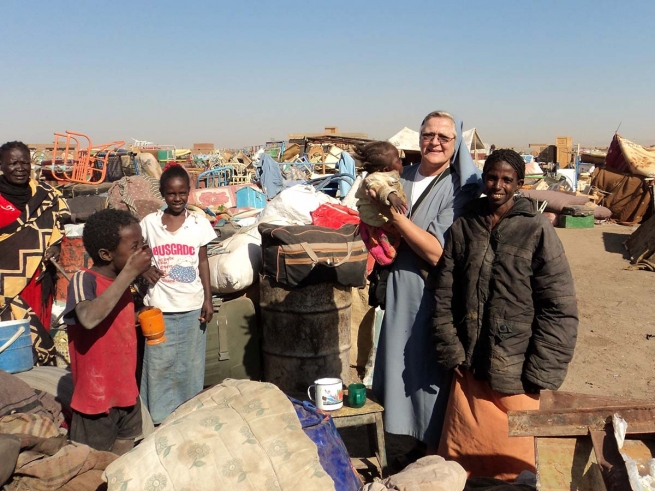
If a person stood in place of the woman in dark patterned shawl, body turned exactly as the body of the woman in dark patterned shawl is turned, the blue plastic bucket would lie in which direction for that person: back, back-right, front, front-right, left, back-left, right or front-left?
front

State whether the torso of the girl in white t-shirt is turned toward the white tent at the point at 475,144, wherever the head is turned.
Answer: no

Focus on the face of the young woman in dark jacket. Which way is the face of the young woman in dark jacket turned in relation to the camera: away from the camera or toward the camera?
toward the camera

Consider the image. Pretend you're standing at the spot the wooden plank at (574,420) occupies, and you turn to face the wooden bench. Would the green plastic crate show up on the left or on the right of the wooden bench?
right

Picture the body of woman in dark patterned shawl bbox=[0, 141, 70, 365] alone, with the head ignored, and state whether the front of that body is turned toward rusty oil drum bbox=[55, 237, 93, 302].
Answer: no

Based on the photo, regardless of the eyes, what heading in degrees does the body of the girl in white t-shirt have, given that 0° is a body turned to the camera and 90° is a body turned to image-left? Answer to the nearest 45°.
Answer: approximately 0°

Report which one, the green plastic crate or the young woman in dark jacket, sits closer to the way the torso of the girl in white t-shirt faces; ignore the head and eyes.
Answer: the young woman in dark jacket

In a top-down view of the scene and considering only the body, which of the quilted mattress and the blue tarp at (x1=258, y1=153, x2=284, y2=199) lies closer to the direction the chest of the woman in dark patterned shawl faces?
the quilted mattress

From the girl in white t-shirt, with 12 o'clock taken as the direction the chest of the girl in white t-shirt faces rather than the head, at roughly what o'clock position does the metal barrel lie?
The metal barrel is roughly at 8 o'clock from the girl in white t-shirt.

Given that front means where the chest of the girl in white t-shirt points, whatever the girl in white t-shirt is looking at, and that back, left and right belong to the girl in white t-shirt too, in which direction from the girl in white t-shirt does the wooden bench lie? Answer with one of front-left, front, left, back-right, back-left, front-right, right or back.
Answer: front-left

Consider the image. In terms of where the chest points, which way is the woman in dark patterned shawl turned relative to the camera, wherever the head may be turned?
toward the camera

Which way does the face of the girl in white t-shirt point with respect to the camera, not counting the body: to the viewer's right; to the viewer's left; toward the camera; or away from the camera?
toward the camera

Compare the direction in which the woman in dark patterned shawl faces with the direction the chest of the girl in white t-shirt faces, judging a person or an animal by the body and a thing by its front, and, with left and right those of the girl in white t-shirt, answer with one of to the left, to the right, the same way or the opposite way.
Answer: the same way

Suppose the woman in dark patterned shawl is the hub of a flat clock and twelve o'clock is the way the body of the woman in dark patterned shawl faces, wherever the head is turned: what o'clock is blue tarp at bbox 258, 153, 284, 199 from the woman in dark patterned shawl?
The blue tarp is roughly at 7 o'clock from the woman in dark patterned shawl.

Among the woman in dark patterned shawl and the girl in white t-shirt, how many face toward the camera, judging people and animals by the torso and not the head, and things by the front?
2

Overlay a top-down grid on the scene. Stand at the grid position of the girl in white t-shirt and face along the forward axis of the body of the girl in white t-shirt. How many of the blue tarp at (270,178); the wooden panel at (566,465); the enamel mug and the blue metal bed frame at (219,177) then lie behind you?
2

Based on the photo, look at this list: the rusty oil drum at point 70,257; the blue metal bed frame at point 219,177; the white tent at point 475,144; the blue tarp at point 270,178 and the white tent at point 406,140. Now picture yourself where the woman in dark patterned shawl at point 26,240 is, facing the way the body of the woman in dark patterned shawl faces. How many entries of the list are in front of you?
0

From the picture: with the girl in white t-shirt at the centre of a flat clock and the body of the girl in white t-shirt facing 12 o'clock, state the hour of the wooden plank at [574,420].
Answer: The wooden plank is roughly at 11 o'clock from the girl in white t-shirt.
